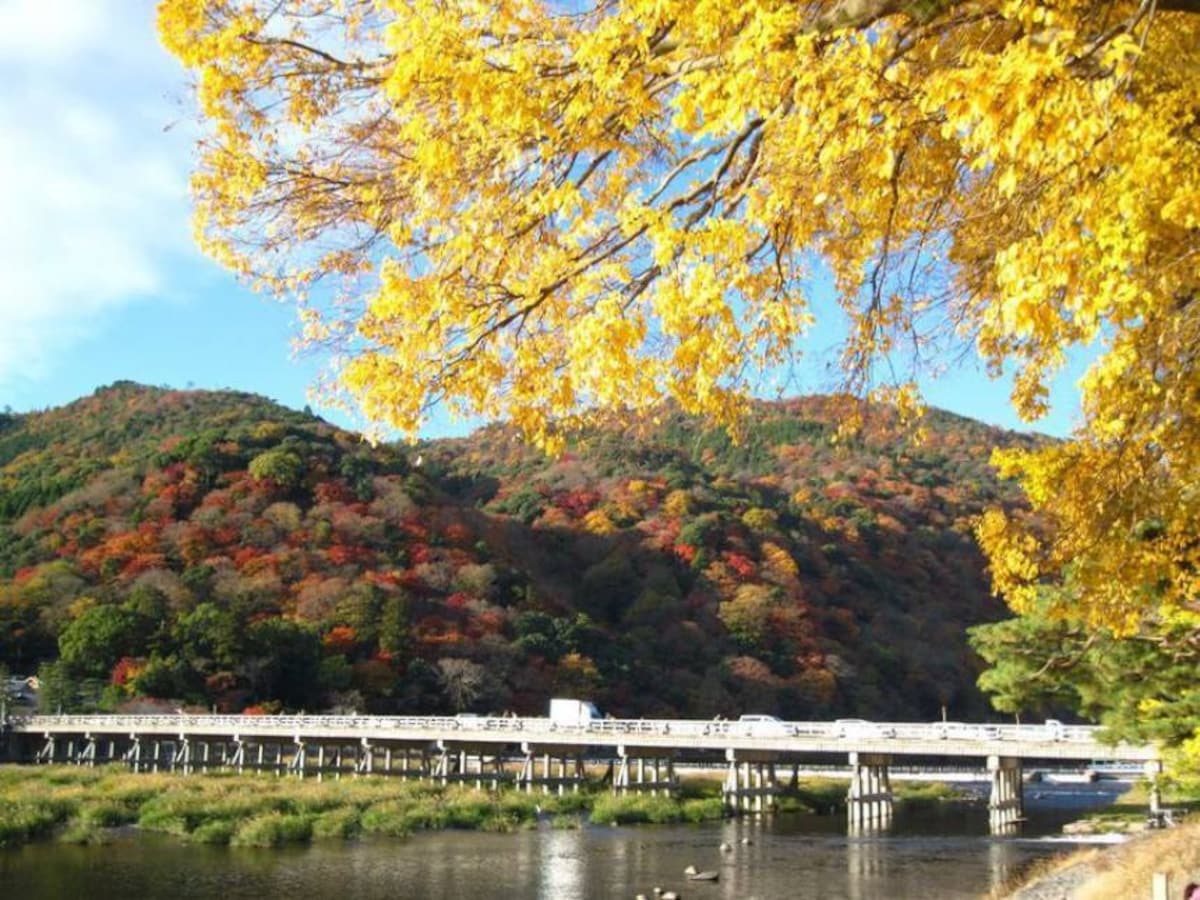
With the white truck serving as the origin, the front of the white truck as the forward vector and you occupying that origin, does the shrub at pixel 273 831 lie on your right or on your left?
on your right
